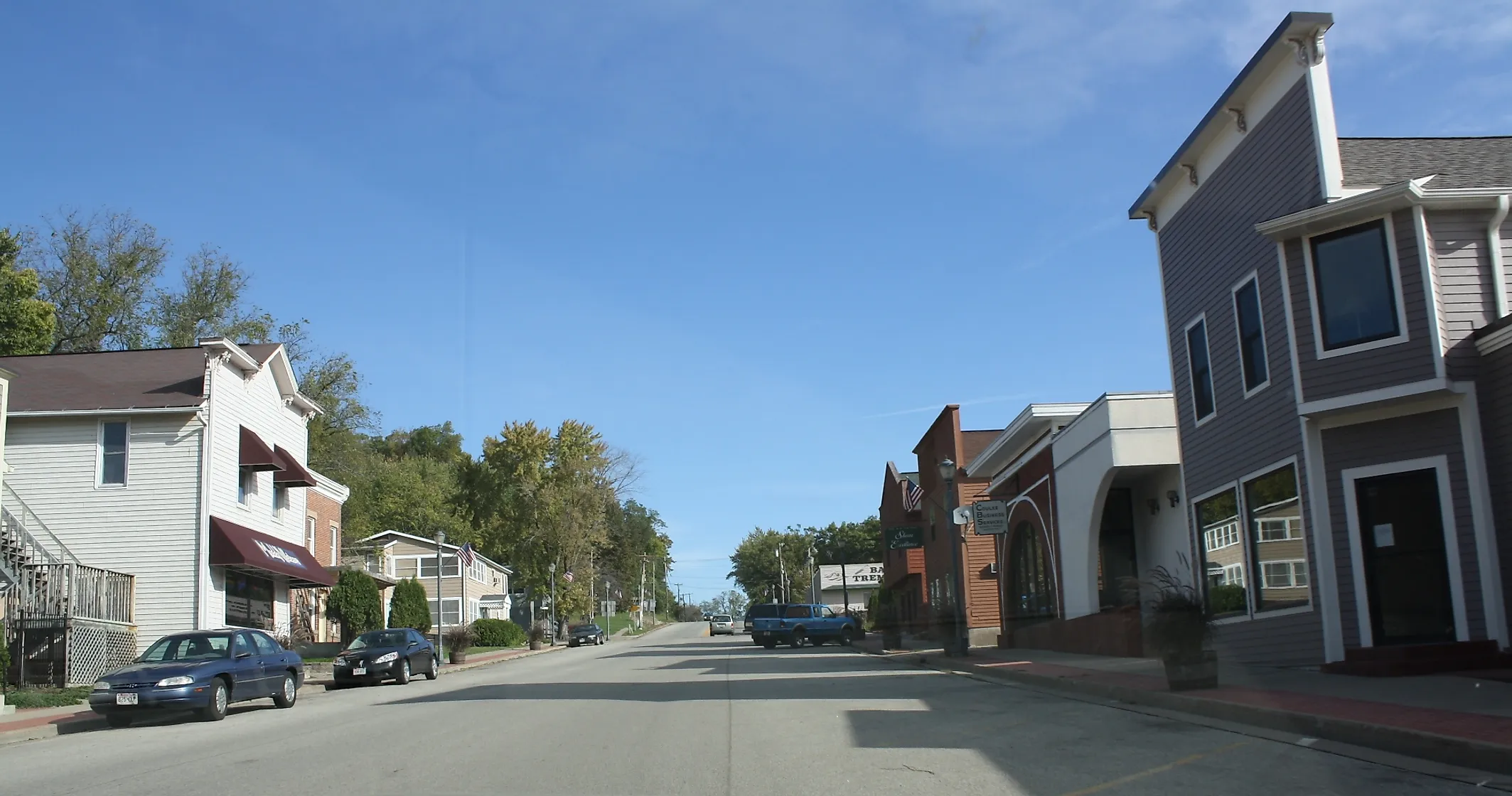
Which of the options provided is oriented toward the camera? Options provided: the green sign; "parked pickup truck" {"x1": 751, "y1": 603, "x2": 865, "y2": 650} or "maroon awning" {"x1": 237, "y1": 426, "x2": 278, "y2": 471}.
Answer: the green sign

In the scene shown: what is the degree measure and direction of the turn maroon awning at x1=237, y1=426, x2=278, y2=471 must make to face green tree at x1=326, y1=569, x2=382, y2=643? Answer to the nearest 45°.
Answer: approximately 90° to its left

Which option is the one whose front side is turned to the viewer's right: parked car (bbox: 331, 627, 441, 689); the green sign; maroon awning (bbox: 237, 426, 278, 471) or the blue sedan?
the maroon awning

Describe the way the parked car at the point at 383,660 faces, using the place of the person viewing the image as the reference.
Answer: facing the viewer and to the left of the viewer

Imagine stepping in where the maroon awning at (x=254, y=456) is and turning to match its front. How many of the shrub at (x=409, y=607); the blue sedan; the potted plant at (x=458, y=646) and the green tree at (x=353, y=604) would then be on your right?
1

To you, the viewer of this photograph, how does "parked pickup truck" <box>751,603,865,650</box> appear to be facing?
facing away from the viewer and to the right of the viewer

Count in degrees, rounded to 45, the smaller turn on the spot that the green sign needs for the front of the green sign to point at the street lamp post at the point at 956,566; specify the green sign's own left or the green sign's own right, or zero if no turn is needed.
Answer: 0° — it already faces it

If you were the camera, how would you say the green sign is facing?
facing the viewer

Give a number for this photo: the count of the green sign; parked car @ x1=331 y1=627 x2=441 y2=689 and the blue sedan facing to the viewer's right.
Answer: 0

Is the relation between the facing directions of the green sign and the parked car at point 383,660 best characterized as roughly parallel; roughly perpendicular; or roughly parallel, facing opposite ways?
roughly parallel

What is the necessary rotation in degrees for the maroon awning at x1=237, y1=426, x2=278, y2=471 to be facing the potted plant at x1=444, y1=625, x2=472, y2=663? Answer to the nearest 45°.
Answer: approximately 45° to its left

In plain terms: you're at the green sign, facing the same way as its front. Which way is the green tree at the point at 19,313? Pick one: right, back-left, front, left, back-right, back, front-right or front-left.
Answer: right

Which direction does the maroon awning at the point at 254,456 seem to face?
to the viewer's right

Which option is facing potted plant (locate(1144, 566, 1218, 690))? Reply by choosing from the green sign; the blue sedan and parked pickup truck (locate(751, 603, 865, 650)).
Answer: the green sign

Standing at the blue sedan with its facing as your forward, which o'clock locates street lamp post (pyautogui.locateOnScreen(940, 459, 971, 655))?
The street lamp post is roughly at 7 o'clock from the blue sedan.

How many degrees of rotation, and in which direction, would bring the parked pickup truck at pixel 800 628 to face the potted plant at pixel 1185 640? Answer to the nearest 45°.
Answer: approximately 135° to its right

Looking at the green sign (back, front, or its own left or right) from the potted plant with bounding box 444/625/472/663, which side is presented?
right
